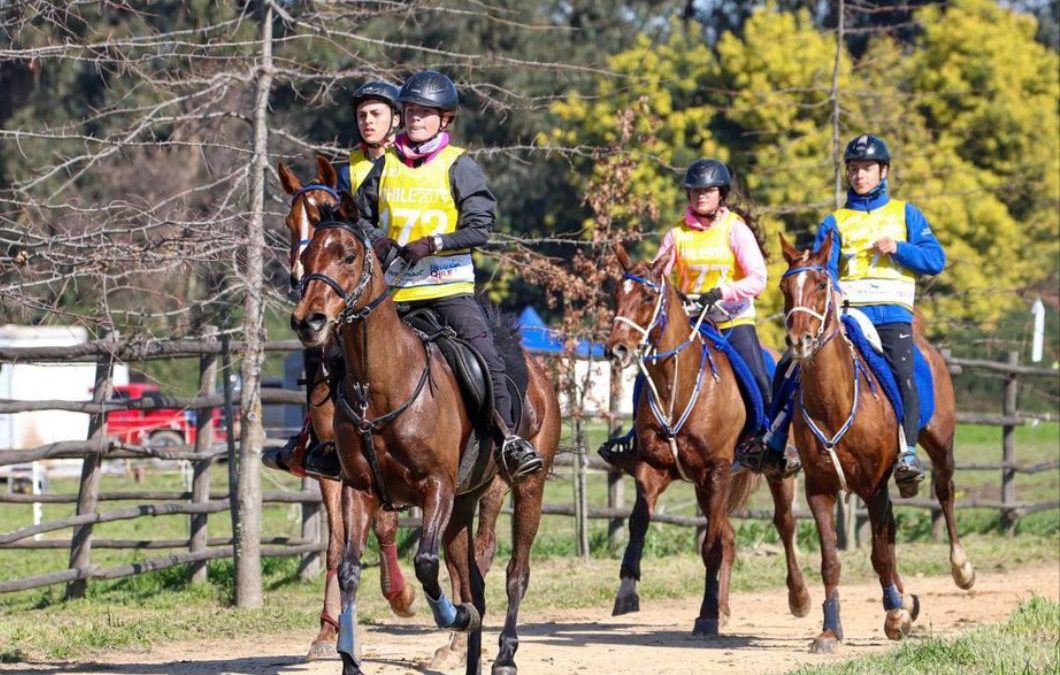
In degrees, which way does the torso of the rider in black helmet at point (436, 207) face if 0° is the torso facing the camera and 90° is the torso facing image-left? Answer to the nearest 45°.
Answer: approximately 45°

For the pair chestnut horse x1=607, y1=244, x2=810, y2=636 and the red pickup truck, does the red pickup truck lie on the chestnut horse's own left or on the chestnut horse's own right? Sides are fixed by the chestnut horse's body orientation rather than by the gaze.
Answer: on the chestnut horse's own right

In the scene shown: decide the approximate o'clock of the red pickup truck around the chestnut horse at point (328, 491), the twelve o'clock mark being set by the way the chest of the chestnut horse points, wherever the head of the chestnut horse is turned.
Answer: The red pickup truck is roughly at 4 o'clock from the chestnut horse.

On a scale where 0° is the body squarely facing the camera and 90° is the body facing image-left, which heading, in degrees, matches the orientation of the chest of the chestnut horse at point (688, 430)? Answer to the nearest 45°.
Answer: approximately 45°

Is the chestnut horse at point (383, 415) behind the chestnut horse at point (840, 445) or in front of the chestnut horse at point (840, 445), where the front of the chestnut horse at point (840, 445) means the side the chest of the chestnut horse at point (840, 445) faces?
in front

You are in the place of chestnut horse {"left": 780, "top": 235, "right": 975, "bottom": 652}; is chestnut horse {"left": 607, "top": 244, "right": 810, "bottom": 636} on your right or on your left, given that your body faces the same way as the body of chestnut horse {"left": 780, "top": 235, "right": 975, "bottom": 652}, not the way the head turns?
on your right

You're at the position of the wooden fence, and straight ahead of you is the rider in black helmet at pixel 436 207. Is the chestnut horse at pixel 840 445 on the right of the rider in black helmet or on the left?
left

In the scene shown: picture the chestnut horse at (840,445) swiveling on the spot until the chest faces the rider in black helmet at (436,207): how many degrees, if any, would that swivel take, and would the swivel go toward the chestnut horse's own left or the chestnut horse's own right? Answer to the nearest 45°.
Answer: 0° — it already faces them

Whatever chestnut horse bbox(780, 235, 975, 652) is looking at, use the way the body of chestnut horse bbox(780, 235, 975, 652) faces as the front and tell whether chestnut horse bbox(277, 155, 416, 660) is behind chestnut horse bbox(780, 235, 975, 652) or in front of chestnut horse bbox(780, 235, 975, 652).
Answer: in front
